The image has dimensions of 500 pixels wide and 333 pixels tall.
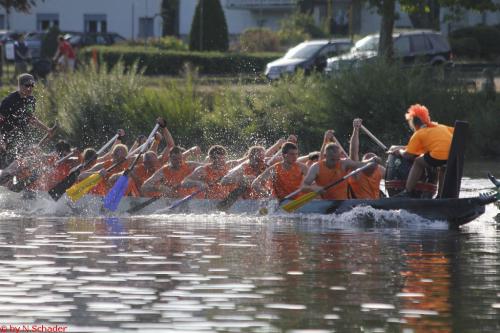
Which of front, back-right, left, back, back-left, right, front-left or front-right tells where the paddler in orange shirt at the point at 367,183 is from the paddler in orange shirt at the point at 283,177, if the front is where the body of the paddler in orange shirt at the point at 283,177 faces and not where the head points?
front-left

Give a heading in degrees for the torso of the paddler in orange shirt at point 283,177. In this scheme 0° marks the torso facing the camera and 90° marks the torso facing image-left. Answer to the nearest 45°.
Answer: approximately 315°

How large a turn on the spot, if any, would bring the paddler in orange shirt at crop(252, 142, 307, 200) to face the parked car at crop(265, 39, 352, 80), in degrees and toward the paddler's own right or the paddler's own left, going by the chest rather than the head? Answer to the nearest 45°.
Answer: approximately 135° to the paddler's own left

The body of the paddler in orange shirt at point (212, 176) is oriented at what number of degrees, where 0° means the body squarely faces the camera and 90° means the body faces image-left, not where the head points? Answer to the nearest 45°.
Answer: approximately 315°

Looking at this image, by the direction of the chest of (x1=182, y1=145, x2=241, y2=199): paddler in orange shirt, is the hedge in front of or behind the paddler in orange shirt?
behind

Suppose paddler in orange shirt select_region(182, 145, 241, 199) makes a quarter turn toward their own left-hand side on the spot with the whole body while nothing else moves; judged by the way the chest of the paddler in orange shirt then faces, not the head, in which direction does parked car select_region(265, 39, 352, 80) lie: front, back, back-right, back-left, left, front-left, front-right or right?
front-left
